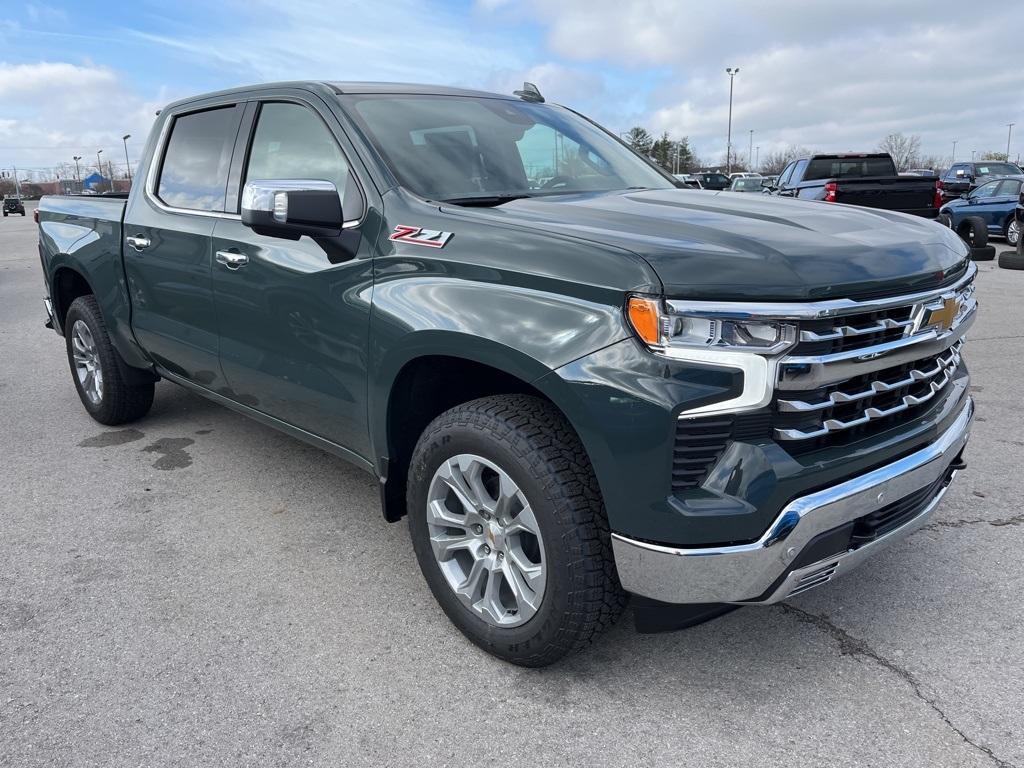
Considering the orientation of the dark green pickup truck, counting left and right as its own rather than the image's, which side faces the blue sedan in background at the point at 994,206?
left

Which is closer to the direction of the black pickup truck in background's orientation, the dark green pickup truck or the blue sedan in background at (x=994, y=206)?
the blue sedan in background

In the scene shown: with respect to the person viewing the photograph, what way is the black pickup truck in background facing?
facing away from the viewer and to the left of the viewer

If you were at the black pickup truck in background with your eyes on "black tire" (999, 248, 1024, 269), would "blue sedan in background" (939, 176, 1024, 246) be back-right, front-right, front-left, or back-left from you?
front-left

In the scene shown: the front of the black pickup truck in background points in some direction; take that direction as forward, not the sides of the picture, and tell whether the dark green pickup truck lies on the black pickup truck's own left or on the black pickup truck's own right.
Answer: on the black pickup truck's own left

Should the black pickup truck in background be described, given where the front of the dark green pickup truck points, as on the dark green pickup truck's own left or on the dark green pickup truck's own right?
on the dark green pickup truck's own left

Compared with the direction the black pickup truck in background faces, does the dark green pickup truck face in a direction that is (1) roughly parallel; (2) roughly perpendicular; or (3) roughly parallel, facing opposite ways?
roughly parallel, facing opposite ways

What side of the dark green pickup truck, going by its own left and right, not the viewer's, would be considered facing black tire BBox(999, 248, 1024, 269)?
left

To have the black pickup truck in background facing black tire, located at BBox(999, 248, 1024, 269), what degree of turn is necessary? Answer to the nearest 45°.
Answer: approximately 135° to its right

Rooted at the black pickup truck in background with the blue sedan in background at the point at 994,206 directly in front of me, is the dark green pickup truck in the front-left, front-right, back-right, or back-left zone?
back-right
